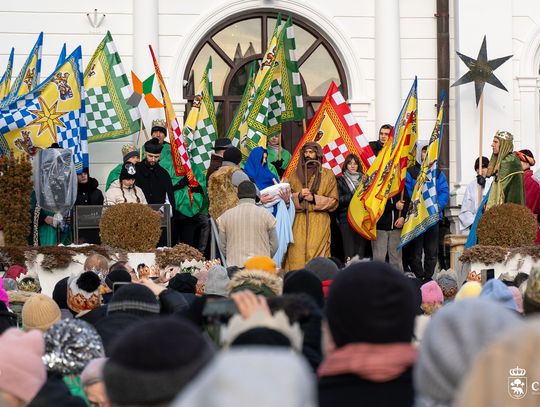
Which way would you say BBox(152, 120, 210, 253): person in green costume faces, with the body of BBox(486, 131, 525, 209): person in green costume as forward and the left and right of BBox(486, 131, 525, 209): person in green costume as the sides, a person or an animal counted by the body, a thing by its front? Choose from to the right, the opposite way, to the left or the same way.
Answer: to the left

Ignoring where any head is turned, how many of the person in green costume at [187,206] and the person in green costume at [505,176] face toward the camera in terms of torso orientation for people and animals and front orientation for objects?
1

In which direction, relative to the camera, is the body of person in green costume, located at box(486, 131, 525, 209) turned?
to the viewer's left

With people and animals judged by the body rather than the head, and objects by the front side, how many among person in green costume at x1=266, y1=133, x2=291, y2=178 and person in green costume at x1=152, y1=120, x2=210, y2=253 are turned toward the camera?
2

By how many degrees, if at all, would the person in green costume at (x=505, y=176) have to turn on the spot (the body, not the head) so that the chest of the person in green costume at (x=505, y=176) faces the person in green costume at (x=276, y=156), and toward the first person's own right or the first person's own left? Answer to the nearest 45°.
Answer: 0° — they already face them

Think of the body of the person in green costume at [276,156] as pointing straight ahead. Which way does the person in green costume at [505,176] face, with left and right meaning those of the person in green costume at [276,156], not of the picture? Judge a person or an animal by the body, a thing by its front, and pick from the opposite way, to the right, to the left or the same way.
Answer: to the right

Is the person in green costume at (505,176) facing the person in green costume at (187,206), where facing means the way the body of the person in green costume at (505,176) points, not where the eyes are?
yes

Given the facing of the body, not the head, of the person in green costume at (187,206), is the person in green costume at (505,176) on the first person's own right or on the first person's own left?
on the first person's own left

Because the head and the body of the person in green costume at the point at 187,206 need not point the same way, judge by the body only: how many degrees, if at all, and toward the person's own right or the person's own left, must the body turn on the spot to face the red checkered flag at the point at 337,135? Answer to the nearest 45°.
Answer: approximately 90° to the person's own left

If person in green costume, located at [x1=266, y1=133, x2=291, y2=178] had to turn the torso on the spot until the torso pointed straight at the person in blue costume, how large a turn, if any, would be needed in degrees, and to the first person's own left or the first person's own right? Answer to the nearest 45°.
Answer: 0° — they already face them

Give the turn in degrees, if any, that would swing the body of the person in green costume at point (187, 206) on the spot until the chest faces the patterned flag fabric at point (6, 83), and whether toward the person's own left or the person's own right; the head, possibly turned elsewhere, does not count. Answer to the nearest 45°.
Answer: approximately 90° to the person's own right
